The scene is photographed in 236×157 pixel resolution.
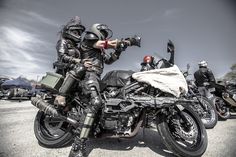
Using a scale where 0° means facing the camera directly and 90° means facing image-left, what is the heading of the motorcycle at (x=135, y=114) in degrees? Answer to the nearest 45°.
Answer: approximately 315°

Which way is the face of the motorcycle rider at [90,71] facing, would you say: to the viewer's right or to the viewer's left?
to the viewer's right

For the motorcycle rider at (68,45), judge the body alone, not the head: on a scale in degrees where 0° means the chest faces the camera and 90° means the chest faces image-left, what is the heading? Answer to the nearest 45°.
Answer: approximately 315°

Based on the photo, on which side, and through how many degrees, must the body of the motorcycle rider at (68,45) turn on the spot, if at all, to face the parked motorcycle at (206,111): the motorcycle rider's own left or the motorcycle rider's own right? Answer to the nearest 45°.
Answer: approximately 45° to the motorcycle rider's own left

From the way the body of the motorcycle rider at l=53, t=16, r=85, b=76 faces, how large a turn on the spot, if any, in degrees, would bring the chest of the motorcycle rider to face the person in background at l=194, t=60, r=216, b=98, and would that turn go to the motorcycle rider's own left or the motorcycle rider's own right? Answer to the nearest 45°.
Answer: approximately 45° to the motorcycle rider's own left

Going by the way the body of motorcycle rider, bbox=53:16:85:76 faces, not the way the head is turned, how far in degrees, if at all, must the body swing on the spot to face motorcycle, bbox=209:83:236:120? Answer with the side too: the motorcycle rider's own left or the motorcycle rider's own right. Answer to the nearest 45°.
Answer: approximately 45° to the motorcycle rider's own left

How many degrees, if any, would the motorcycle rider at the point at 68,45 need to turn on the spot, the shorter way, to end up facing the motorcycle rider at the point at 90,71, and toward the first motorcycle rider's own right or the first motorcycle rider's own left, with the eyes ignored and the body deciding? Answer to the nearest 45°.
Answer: approximately 45° to the first motorcycle rider's own right
